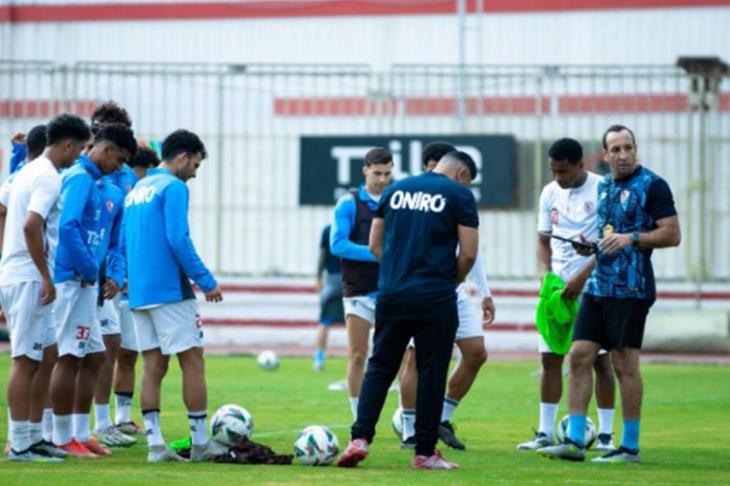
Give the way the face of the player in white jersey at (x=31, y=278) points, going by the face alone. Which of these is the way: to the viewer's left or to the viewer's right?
to the viewer's right

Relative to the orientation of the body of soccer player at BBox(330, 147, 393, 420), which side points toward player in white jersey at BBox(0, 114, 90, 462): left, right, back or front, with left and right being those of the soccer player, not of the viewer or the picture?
right

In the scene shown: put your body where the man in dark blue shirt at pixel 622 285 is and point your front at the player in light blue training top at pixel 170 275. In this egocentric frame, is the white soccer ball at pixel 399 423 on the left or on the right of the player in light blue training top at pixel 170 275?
right

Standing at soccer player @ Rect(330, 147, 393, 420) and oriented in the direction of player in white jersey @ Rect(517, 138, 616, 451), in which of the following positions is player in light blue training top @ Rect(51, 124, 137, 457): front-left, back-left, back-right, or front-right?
back-right
